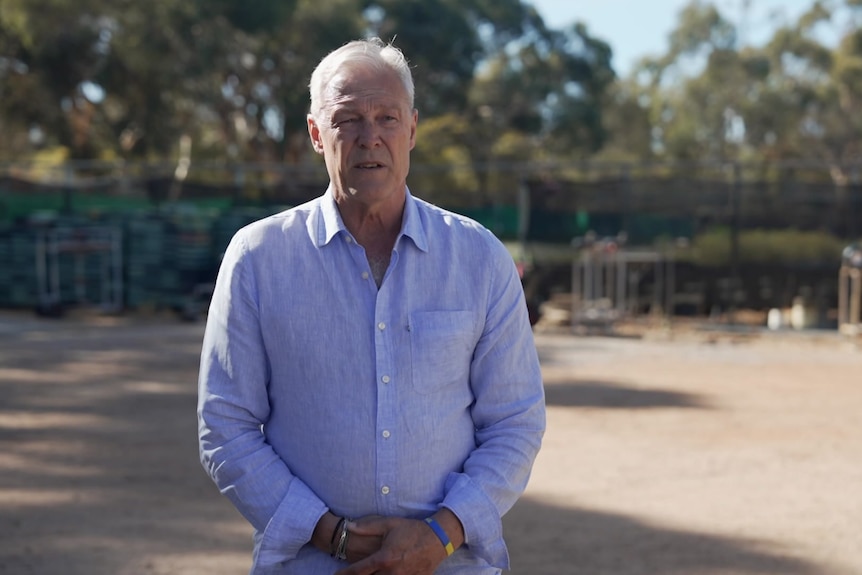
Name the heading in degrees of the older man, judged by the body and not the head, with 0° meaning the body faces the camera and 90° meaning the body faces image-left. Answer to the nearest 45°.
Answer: approximately 0°

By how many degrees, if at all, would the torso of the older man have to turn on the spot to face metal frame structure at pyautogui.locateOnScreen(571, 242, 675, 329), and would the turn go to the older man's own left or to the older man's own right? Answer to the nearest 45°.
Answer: approximately 180°

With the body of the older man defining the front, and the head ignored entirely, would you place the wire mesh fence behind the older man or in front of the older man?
behind

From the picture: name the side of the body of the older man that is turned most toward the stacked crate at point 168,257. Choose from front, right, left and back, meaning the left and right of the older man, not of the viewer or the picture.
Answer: back

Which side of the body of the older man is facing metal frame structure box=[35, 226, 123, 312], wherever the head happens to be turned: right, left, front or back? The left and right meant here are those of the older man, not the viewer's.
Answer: back
